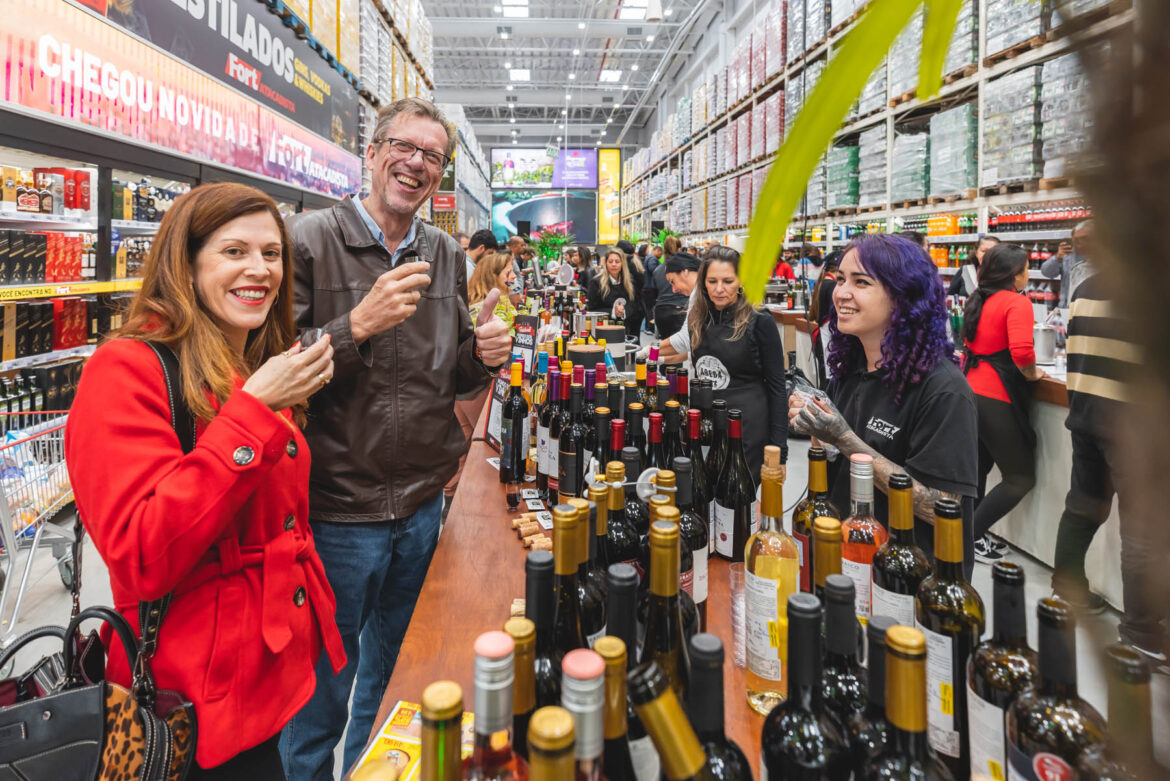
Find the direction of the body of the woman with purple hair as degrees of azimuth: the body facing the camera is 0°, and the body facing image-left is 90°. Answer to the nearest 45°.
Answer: approximately 45°

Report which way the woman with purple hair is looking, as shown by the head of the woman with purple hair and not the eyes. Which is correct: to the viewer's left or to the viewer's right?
to the viewer's left

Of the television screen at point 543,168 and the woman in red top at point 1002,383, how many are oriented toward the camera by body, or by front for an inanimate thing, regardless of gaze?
1

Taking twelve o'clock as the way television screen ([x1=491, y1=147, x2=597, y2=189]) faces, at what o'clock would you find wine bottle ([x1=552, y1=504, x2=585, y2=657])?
The wine bottle is roughly at 12 o'clock from the television screen.

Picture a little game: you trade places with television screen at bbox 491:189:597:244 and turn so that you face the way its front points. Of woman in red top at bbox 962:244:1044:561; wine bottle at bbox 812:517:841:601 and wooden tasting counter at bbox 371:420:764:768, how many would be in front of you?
3

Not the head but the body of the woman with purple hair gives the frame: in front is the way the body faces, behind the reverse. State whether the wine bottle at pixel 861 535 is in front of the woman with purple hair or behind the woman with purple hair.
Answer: in front

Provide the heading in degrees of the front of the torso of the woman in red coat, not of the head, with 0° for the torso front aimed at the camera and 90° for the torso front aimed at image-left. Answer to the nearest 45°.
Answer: approximately 315°

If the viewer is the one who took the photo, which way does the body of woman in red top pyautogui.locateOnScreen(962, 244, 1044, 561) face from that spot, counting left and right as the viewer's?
facing away from the viewer and to the right of the viewer

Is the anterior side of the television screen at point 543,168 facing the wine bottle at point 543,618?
yes

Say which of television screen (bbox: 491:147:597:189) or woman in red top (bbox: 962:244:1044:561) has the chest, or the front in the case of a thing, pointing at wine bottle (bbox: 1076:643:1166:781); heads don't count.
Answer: the television screen
